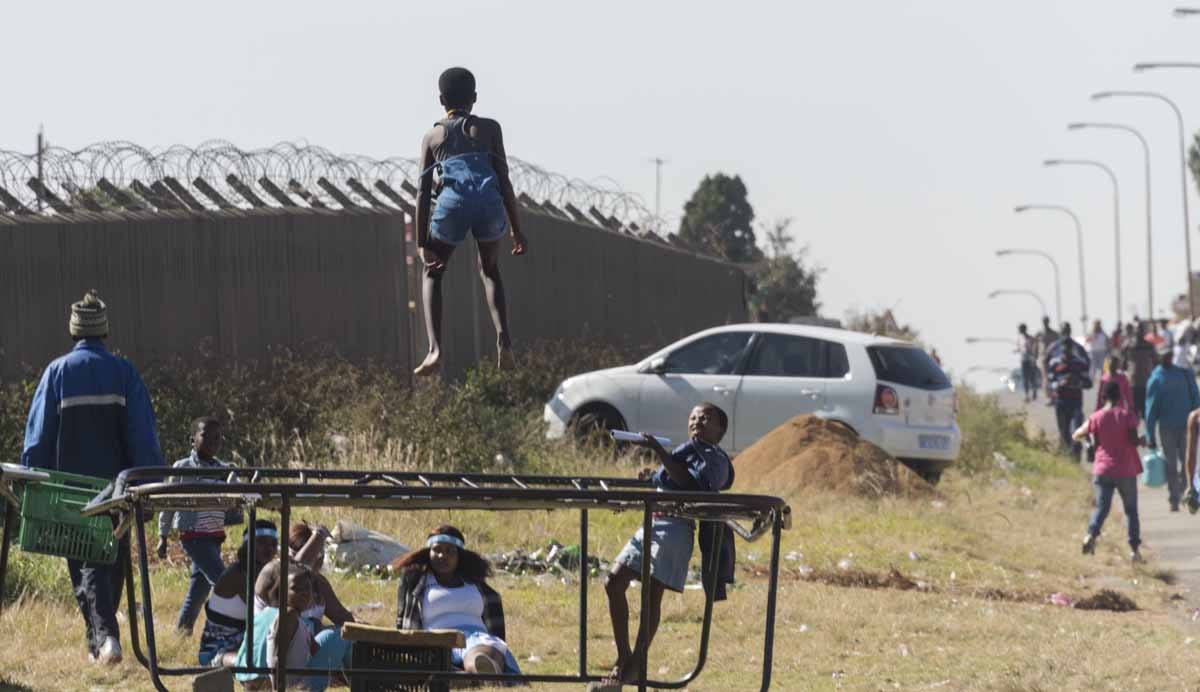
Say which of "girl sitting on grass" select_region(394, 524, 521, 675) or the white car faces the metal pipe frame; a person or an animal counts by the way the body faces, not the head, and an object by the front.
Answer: the girl sitting on grass

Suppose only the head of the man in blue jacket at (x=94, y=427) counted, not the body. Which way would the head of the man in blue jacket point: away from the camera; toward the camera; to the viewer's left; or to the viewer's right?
away from the camera

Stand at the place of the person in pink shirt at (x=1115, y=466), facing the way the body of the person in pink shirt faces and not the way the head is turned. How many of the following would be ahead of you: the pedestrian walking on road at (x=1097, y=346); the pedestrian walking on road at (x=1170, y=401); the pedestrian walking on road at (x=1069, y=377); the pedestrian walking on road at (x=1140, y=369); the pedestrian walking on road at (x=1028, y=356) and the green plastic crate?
5

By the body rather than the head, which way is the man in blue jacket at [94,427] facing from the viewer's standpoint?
away from the camera

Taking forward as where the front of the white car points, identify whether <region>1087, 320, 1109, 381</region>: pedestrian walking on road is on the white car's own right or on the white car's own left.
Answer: on the white car's own right
